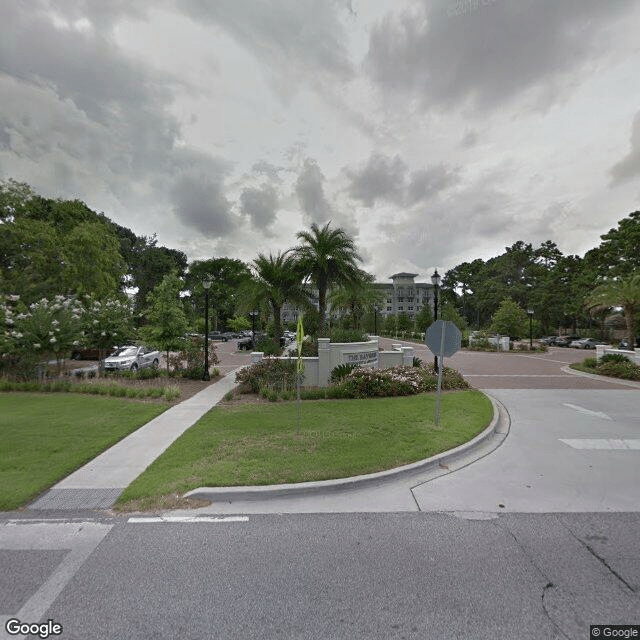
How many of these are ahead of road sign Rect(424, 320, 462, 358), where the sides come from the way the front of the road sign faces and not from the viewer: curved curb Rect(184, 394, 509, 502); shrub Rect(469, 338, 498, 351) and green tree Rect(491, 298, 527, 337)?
2

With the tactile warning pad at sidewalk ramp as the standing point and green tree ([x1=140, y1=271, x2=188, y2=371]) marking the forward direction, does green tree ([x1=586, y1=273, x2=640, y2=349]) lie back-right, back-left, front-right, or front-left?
front-right

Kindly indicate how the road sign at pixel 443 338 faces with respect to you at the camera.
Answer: facing away from the viewer

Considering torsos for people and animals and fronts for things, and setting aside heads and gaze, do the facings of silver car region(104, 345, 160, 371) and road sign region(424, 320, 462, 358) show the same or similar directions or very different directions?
very different directions

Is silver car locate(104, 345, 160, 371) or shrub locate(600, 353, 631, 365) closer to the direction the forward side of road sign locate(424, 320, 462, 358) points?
the shrub

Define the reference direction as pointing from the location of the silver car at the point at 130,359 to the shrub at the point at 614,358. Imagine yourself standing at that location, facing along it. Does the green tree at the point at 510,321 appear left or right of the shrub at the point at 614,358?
left

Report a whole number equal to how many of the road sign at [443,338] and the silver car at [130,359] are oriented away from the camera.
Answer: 1

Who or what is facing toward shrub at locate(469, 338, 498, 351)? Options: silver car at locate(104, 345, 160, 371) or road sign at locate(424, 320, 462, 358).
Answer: the road sign

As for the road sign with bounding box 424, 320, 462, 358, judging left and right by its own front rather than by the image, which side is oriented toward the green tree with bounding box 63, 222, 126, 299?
left

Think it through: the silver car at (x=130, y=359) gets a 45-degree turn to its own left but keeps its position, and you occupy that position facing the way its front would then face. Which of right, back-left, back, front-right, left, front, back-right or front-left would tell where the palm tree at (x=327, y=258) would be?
front-left

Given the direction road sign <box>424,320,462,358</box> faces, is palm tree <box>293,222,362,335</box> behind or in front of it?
in front

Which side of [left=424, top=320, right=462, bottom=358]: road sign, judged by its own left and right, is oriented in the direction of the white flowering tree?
left

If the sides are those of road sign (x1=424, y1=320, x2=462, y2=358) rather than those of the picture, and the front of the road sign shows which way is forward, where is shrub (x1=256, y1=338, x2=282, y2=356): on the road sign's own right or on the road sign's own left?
on the road sign's own left

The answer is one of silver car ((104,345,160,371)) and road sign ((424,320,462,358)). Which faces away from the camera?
the road sign

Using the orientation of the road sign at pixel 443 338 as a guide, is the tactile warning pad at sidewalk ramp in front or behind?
behind
